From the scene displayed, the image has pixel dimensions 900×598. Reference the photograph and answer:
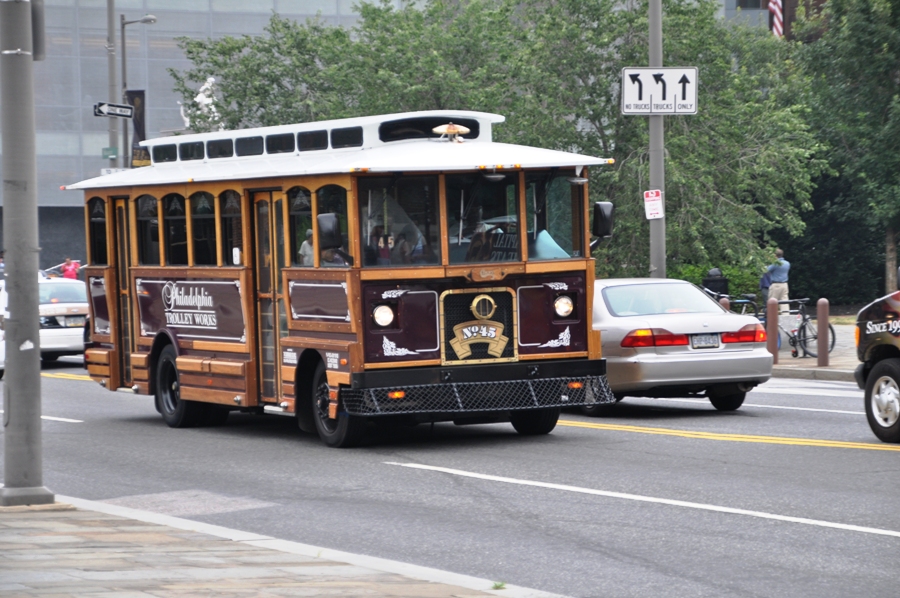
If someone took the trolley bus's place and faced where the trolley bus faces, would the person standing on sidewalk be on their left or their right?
on their left

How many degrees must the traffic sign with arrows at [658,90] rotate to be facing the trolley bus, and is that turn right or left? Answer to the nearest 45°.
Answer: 0° — it already faces it

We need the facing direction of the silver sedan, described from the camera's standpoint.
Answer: facing away from the viewer and to the left of the viewer

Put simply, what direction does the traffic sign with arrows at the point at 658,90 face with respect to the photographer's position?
facing the viewer

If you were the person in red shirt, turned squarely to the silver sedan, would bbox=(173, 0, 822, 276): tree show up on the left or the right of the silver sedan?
left

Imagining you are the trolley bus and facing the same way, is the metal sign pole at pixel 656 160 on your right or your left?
on your left

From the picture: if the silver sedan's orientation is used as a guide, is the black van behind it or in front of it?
behind

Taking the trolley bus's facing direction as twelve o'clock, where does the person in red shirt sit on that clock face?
The person in red shirt is roughly at 7 o'clock from the trolley bus.

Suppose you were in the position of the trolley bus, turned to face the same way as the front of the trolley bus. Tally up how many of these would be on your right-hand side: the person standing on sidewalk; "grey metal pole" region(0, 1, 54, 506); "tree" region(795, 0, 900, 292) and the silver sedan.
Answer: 1

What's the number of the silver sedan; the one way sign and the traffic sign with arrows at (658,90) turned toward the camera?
2

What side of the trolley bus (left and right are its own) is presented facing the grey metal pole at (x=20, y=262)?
right

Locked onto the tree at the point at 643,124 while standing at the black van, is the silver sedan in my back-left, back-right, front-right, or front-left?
front-left

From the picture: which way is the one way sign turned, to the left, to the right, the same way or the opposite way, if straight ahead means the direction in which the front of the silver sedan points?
the opposite way

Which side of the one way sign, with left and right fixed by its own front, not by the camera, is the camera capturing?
front

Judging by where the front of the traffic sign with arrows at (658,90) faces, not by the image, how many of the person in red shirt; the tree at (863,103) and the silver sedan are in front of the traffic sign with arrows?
1
